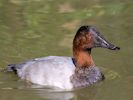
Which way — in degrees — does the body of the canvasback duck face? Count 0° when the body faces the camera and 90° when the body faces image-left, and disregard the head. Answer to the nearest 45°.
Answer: approximately 270°
